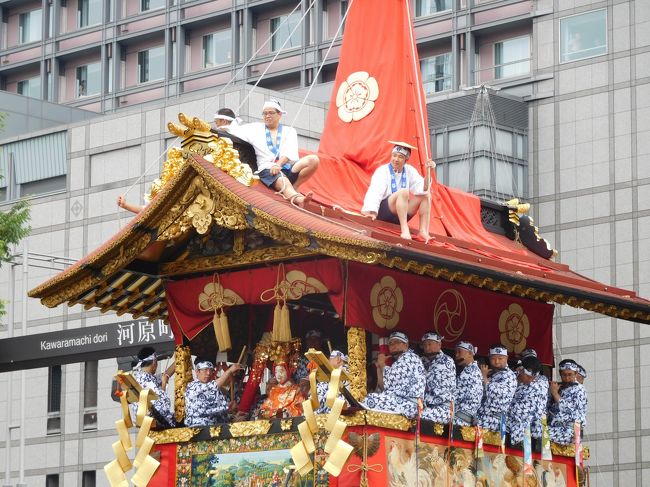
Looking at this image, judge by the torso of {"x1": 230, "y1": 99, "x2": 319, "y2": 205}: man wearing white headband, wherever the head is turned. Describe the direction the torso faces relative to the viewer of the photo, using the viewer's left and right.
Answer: facing the viewer

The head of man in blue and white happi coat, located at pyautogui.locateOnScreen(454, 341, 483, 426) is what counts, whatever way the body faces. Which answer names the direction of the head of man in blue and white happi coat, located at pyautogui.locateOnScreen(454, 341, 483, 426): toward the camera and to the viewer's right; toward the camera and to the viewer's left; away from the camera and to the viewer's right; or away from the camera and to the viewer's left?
toward the camera and to the viewer's left

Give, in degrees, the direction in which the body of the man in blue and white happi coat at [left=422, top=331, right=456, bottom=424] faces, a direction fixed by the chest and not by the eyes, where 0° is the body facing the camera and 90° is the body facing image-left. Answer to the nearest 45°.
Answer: approximately 45°

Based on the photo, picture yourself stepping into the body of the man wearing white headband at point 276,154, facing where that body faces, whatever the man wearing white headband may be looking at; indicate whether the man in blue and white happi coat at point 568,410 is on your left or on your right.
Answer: on your left
